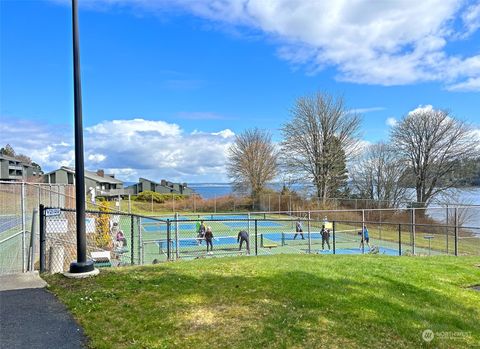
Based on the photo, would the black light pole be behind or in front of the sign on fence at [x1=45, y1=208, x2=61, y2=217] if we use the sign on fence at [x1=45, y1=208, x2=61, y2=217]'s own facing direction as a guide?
in front

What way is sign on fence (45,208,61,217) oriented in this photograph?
toward the camera

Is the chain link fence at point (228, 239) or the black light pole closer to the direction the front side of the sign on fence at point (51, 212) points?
the black light pole

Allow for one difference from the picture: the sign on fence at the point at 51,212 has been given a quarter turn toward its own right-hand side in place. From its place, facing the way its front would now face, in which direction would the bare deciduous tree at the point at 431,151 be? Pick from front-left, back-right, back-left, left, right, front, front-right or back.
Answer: back-right
